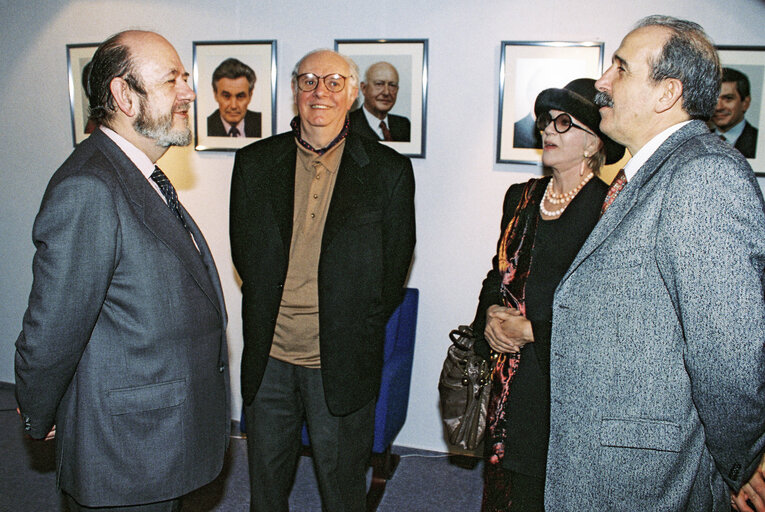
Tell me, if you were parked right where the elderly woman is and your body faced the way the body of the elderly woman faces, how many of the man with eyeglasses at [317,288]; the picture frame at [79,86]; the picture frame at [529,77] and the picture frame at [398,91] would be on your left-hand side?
0

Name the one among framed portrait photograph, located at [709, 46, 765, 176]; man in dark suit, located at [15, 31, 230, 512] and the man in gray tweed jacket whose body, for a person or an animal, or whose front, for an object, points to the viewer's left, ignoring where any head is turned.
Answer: the man in gray tweed jacket

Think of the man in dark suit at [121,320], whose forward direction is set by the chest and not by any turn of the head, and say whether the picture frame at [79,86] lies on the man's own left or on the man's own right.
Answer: on the man's own left

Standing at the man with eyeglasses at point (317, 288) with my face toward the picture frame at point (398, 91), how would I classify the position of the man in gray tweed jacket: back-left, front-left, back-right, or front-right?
back-right

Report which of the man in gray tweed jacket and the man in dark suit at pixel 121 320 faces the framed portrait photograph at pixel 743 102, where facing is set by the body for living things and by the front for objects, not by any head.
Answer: the man in dark suit

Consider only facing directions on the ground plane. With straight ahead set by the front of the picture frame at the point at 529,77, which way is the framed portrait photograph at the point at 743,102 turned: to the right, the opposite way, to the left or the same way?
the same way

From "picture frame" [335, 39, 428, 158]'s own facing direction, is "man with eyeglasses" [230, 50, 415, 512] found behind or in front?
in front

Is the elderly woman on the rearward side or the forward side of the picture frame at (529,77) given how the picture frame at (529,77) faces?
on the forward side

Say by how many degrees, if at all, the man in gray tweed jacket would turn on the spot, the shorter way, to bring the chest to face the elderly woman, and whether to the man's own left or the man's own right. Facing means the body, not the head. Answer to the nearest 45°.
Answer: approximately 45° to the man's own right

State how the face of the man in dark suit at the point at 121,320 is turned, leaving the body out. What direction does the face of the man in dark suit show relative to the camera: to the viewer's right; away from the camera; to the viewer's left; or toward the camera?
to the viewer's right

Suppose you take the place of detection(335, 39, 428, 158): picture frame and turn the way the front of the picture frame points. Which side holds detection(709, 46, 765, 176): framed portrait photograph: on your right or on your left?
on your left

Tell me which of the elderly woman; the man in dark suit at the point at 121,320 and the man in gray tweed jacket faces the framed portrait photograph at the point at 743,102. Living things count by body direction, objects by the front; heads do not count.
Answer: the man in dark suit

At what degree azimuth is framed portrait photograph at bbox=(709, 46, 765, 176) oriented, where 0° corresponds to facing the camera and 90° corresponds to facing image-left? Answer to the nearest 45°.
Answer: approximately 0°

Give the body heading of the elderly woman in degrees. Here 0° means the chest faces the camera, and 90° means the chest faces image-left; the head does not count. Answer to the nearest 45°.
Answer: approximately 45°

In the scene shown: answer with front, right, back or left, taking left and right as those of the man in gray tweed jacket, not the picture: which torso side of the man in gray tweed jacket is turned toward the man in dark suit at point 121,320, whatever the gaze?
front

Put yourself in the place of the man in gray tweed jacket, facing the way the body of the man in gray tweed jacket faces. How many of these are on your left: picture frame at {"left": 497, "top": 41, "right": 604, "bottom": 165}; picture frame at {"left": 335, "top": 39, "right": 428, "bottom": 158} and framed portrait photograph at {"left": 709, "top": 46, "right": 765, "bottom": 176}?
0

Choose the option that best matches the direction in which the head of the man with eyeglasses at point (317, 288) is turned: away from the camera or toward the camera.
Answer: toward the camera

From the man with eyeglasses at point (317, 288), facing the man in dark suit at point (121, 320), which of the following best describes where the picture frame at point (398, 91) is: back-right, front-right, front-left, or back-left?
back-right

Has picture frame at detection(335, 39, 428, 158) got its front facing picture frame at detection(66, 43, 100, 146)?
no

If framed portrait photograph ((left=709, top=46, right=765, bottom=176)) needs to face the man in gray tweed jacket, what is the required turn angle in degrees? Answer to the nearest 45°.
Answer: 0° — it already faces them

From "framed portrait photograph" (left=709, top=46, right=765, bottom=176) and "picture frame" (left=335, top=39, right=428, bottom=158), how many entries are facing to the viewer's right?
0

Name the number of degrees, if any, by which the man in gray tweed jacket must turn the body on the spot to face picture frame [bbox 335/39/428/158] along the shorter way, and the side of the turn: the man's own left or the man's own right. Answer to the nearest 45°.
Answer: approximately 45° to the man's own right
